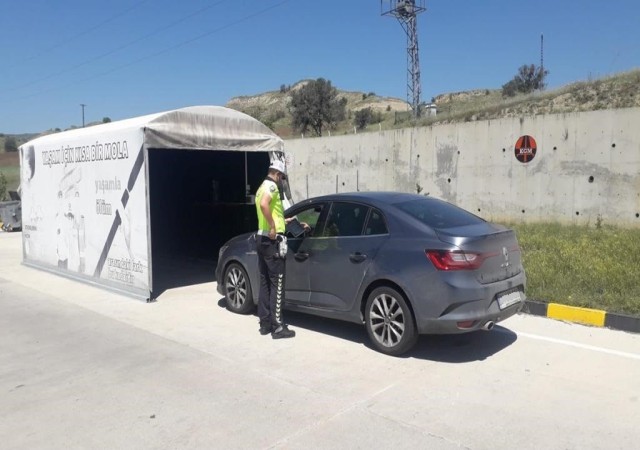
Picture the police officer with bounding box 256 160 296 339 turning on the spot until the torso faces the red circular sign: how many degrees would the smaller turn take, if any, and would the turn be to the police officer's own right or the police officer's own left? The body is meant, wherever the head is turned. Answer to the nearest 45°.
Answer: approximately 45° to the police officer's own left

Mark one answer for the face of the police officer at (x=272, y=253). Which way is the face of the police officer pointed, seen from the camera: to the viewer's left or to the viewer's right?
to the viewer's right

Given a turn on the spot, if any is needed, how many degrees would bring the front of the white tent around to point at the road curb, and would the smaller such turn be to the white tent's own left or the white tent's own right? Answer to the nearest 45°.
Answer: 0° — it already faces it

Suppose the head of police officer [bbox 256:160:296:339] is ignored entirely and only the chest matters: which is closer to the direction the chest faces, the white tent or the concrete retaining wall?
the concrete retaining wall

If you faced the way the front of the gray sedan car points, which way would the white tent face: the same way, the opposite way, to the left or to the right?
the opposite way

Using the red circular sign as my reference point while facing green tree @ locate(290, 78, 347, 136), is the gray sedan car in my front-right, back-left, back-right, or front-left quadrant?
back-left

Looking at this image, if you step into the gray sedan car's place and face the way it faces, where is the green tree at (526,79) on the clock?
The green tree is roughly at 2 o'clock from the gray sedan car.

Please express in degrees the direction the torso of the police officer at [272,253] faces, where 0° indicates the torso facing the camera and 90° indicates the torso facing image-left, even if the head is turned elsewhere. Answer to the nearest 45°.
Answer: approximately 270°

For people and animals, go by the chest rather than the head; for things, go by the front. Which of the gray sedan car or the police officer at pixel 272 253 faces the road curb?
the police officer

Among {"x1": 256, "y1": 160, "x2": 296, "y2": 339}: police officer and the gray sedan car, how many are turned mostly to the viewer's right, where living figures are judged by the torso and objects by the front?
1

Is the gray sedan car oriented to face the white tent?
yes

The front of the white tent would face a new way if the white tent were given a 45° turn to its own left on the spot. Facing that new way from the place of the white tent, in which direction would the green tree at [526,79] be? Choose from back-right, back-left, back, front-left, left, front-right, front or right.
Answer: front-left

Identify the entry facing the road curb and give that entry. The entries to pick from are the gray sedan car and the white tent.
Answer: the white tent

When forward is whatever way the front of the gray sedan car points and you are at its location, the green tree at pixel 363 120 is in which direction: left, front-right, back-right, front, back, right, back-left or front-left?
front-right

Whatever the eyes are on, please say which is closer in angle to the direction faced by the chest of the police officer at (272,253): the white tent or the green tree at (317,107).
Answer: the green tree

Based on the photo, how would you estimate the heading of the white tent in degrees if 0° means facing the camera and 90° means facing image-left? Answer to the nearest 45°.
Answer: approximately 315°

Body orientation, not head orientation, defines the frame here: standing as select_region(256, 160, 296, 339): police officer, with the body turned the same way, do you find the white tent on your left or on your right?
on your left

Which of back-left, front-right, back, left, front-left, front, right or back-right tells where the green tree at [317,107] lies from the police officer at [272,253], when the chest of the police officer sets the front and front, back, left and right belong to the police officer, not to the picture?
left
